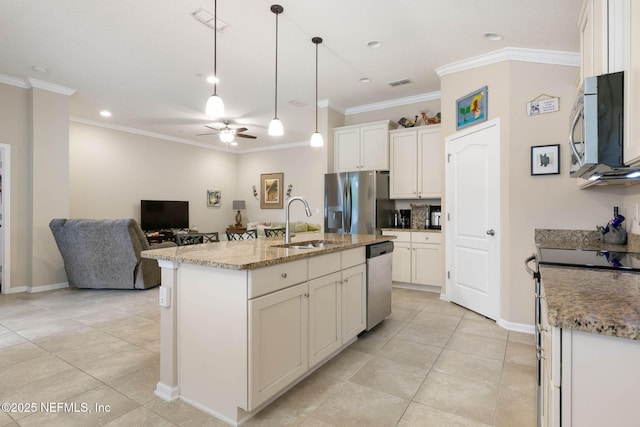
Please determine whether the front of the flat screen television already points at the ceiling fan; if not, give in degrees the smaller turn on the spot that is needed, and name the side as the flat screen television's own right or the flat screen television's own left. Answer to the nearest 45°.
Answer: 0° — it already faces it

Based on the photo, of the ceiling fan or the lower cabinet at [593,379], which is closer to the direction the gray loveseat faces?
the ceiling fan

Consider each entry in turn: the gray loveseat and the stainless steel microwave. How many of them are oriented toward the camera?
0

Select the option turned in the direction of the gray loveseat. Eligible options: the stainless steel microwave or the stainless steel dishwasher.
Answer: the stainless steel microwave

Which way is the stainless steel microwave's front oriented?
to the viewer's left

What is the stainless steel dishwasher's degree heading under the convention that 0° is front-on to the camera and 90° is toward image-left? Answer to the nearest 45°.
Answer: approximately 315°

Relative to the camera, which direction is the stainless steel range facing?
to the viewer's left

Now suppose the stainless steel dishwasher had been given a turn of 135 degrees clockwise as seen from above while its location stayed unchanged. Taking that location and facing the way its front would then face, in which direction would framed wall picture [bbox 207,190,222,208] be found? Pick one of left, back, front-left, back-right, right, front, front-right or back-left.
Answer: front-right

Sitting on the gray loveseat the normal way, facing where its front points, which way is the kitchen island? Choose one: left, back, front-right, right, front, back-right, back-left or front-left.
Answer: back-right

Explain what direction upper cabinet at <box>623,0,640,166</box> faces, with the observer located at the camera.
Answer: facing to the left of the viewer
